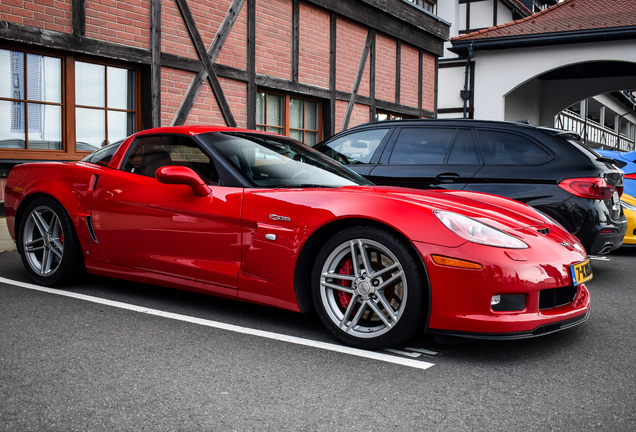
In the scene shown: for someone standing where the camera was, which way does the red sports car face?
facing the viewer and to the right of the viewer
